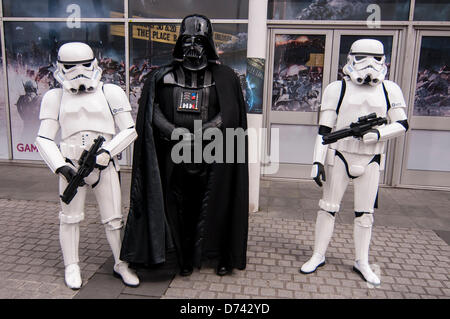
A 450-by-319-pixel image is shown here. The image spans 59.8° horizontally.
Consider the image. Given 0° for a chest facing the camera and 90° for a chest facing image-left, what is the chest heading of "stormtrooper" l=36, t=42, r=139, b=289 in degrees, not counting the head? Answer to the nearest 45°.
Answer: approximately 0°

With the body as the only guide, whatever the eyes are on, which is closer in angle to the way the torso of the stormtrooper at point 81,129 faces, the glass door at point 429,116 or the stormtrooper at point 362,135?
the stormtrooper

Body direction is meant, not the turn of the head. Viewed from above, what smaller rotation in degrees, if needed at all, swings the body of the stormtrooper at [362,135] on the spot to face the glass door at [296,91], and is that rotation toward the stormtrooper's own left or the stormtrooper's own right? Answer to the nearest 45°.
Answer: approximately 180°

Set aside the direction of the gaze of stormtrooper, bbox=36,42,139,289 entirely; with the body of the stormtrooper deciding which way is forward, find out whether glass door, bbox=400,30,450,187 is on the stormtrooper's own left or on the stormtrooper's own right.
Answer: on the stormtrooper's own left

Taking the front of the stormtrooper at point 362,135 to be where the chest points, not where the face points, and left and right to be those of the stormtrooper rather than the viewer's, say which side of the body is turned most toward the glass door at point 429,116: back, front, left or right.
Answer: back

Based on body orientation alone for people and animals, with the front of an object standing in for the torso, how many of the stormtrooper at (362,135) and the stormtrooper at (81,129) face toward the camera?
2

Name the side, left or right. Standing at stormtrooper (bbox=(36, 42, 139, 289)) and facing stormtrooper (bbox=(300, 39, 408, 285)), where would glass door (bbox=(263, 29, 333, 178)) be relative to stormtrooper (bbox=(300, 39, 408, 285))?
left

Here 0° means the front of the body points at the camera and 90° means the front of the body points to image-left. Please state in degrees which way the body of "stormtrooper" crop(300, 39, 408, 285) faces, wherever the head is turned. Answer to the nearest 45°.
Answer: approximately 0°

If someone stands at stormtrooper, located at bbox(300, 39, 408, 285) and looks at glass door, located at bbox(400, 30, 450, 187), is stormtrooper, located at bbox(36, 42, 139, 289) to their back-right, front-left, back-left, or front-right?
back-left

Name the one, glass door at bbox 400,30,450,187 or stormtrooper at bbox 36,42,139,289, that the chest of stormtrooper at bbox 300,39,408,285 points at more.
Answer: the stormtrooper

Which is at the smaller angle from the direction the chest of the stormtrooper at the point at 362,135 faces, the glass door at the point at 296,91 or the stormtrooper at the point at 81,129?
the stormtrooper

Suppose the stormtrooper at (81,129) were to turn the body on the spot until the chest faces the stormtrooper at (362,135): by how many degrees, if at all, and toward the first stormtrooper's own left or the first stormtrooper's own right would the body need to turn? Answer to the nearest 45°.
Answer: approximately 90° to the first stormtrooper's own left

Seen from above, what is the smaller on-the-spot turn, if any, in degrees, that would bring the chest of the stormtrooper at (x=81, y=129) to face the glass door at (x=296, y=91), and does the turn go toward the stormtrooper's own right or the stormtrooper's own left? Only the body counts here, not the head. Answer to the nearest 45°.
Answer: approximately 135° to the stormtrooper's own left
